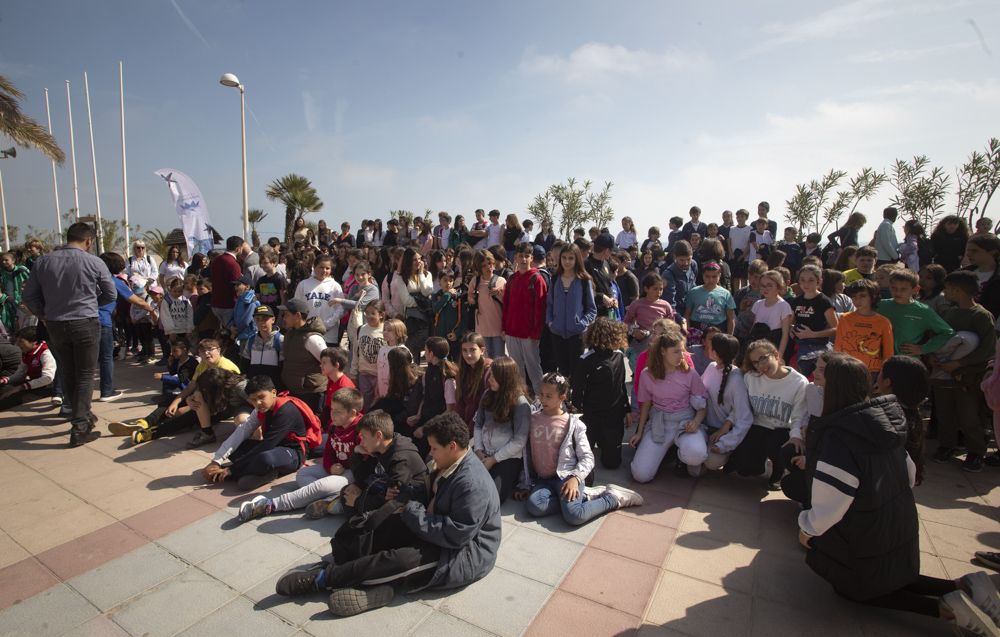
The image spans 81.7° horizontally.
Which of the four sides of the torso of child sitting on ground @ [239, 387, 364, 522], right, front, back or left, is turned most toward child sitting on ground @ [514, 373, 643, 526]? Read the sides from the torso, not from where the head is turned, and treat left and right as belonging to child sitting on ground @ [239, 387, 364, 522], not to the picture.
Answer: left

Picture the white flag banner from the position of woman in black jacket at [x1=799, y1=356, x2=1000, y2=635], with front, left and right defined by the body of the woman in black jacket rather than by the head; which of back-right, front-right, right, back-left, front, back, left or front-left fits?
front-left

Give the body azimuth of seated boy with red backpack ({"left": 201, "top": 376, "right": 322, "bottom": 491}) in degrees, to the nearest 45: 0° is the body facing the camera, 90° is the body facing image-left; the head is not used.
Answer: approximately 45°

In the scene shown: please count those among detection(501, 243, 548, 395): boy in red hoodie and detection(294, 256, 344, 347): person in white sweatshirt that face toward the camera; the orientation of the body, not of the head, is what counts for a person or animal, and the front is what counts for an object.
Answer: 2

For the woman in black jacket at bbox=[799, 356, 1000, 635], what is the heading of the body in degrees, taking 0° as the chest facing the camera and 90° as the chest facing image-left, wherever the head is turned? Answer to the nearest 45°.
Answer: approximately 135°

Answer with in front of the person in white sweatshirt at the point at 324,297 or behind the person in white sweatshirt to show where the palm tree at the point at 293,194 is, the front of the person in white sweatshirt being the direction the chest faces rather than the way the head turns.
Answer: behind

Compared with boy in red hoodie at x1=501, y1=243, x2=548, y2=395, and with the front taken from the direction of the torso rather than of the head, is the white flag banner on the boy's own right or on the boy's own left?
on the boy's own right

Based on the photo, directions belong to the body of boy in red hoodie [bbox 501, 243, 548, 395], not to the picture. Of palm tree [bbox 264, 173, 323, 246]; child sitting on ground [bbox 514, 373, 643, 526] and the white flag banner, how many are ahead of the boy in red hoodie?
1

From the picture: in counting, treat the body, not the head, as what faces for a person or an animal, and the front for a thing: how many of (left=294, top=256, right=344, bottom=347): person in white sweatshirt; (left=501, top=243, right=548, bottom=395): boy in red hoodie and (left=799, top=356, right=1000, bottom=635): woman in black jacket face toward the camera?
2

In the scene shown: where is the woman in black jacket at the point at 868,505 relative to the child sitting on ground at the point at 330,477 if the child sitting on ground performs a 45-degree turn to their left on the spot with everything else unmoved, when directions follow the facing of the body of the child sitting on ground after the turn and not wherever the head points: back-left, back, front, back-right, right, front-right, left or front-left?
front-left

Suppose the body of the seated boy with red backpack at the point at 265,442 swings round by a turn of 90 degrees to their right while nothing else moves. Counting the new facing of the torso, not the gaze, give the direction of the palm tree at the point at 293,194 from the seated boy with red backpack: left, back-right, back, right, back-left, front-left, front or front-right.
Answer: front-right

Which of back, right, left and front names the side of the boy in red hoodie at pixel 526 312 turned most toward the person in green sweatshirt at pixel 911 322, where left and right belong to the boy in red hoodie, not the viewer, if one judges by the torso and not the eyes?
left

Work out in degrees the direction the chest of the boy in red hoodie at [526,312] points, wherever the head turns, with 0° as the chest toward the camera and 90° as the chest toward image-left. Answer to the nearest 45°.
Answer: approximately 0°

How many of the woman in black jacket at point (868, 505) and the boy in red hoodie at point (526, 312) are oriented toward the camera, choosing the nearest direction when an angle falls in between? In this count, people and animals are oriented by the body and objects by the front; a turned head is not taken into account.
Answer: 1

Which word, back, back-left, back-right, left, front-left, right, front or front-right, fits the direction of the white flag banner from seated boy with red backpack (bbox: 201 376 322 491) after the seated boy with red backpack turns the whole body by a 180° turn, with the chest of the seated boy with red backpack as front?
front-left
